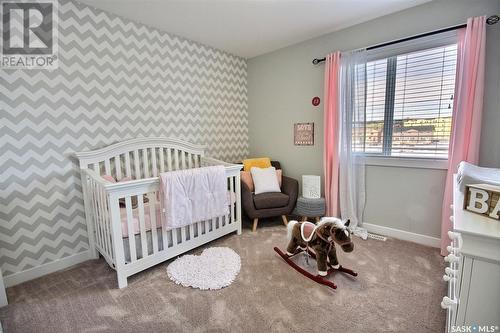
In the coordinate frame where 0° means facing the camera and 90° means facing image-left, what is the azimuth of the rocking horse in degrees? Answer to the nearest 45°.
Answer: approximately 315°

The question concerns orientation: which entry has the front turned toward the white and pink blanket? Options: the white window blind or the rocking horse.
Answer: the white window blind

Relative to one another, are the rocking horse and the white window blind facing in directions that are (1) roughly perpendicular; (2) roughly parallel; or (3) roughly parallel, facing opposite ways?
roughly perpendicular

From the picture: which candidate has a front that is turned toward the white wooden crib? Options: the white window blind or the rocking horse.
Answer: the white window blind

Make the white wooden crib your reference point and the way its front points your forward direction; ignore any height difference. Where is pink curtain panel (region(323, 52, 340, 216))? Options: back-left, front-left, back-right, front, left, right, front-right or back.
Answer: front-left

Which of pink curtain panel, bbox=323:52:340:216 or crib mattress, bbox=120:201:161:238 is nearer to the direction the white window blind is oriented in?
the crib mattress

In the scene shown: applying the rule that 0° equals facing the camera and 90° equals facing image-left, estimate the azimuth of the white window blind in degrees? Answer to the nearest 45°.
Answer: approximately 45°

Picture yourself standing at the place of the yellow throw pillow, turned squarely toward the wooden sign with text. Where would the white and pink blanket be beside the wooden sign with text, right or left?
right

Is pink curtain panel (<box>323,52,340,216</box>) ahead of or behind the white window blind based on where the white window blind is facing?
ahead

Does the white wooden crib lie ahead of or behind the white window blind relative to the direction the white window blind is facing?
ahead
